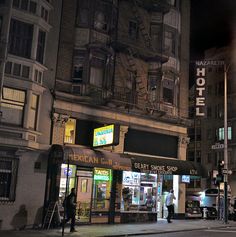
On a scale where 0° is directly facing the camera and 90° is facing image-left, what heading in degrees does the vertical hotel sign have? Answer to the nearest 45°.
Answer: approximately 0°

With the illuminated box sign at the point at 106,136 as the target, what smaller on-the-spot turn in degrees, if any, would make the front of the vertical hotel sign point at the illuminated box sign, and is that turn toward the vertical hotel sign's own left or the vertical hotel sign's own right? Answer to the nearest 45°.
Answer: approximately 45° to the vertical hotel sign's own right

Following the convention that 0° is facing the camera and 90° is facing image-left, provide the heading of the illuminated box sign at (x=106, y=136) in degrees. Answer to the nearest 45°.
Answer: approximately 45°
